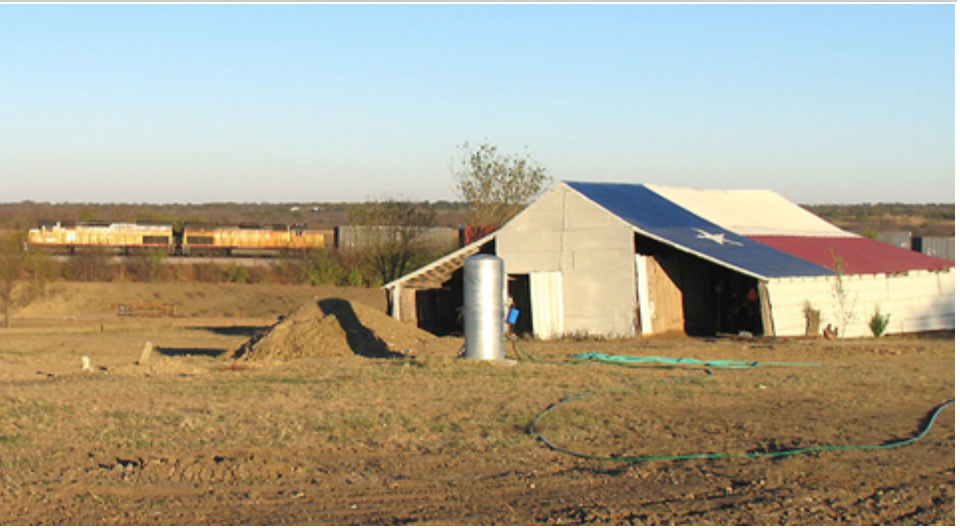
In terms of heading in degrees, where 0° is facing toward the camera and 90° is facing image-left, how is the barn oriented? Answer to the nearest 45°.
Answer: approximately 45°

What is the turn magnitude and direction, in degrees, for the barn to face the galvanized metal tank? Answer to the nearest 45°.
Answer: approximately 45° to its left

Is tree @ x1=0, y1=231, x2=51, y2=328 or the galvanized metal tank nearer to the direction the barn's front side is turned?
the galvanized metal tank

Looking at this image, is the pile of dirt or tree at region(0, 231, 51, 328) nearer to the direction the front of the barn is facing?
the pile of dirt

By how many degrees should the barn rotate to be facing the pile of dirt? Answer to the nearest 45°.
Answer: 0° — it already faces it

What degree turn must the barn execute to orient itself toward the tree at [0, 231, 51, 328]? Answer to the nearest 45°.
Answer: approximately 45° to its right

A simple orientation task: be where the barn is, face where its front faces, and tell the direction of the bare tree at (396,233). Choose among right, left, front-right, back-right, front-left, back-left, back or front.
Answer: right

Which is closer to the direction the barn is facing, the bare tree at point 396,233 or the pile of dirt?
the pile of dirt
